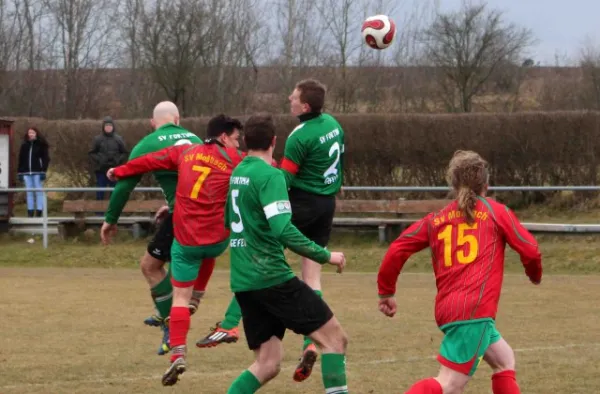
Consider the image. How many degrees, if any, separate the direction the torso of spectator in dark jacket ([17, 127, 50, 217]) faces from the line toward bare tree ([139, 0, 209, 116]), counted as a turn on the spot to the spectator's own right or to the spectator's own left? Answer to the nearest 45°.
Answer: approximately 135° to the spectator's own left

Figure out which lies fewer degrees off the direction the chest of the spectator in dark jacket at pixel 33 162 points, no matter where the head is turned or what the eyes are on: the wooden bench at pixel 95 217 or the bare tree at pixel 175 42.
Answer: the wooden bench

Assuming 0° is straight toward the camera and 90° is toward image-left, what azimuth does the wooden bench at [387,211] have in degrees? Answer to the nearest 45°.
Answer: approximately 0°

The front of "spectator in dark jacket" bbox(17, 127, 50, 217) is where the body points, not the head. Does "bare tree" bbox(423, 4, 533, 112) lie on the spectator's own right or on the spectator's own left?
on the spectator's own left

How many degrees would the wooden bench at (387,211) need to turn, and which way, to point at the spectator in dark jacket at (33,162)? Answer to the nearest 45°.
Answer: approximately 90° to its right

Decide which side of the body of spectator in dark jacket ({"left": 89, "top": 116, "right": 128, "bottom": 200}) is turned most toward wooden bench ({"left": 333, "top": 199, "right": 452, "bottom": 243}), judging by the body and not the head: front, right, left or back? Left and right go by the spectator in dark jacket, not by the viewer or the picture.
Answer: left

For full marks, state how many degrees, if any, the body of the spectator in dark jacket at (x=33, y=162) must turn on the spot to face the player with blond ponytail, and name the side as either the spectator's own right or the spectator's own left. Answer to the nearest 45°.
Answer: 0° — they already face them

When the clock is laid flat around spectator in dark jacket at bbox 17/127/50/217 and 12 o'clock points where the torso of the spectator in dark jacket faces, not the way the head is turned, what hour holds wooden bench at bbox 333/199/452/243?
The wooden bench is roughly at 10 o'clock from the spectator in dark jacket.
